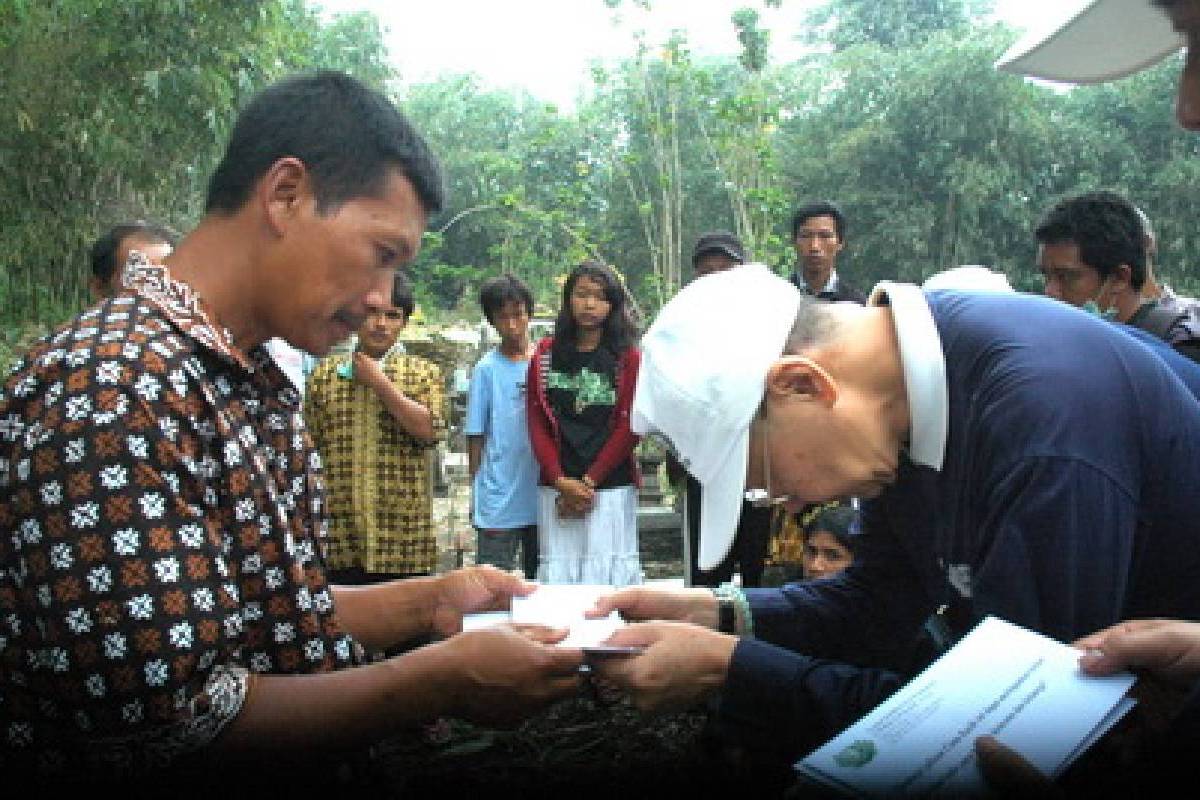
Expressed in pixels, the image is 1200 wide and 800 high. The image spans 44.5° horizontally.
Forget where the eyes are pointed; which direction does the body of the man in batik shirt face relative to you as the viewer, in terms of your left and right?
facing to the right of the viewer

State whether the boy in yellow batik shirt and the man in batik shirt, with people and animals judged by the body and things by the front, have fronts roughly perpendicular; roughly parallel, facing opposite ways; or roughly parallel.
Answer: roughly perpendicular

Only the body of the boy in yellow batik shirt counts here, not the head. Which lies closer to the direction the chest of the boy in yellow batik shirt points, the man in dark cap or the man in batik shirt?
the man in batik shirt

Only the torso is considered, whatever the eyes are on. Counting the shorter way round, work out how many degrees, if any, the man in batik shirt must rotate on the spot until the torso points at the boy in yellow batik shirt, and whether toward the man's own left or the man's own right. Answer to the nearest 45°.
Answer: approximately 90° to the man's own left

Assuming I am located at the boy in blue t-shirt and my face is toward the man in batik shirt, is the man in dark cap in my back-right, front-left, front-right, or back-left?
back-left

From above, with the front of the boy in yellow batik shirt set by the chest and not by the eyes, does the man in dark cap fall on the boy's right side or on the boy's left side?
on the boy's left side

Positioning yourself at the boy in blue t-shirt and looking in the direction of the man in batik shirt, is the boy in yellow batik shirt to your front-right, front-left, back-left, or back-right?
front-right

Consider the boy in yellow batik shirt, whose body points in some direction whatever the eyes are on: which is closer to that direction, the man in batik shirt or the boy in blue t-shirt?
the man in batik shirt

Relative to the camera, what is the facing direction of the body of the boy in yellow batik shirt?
toward the camera

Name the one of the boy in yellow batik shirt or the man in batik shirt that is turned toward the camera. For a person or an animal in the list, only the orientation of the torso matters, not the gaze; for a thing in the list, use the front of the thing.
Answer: the boy in yellow batik shirt

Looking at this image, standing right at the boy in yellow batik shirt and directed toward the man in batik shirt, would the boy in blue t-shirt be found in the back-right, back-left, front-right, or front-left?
back-left

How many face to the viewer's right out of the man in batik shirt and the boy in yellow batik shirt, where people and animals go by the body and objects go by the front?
1

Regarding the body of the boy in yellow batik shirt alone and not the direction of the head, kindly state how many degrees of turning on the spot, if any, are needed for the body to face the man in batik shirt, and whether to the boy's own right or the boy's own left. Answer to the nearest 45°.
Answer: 0° — they already face them

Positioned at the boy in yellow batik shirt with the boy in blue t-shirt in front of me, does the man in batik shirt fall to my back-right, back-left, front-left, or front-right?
back-right
